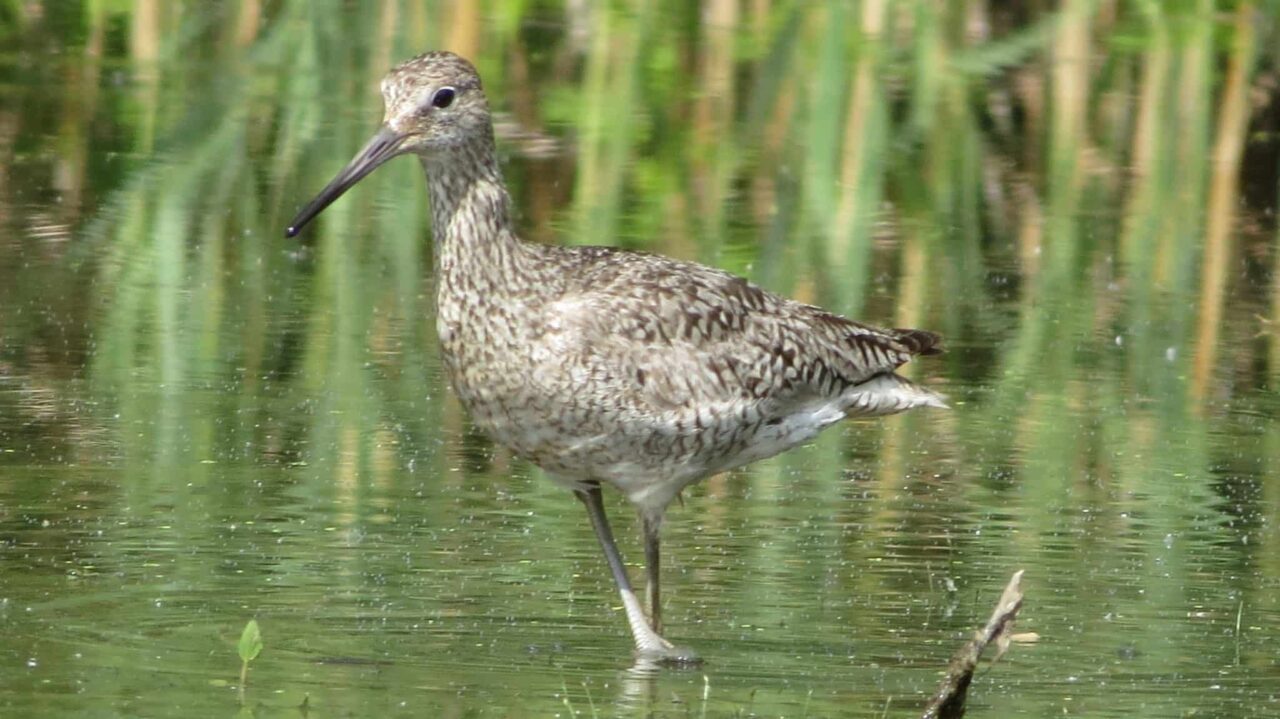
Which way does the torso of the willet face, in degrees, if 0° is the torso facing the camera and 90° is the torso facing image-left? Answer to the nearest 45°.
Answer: approximately 90°

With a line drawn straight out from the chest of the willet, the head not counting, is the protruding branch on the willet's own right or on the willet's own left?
on the willet's own left
